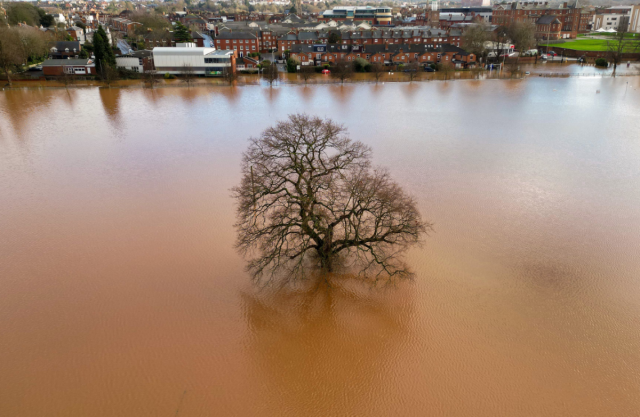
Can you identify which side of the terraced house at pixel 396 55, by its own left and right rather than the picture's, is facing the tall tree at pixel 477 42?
left

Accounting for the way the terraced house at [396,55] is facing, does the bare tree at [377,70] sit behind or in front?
in front

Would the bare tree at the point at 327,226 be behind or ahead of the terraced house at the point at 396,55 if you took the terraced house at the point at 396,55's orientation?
ahead

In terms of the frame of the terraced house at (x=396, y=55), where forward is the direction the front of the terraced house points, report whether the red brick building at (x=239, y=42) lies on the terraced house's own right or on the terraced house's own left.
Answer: on the terraced house's own right

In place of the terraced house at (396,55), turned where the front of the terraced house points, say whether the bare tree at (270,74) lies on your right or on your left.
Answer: on your right

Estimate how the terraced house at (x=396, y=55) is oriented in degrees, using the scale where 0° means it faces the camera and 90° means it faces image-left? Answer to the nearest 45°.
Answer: approximately 0°

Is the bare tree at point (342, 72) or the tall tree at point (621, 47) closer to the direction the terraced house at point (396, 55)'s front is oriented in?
the bare tree

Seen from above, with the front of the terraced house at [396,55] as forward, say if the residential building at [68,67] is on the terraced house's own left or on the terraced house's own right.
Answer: on the terraced house's own right

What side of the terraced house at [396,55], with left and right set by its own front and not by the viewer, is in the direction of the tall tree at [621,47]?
left

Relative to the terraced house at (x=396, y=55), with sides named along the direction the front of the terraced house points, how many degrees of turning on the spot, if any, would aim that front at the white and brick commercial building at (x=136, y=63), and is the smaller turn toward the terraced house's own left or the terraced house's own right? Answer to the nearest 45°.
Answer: approximately 45° to the terraced house's own right

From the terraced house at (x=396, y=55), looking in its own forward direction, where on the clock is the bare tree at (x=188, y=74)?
The bare tree is roughly at 2 o'clock from the terraced house.
